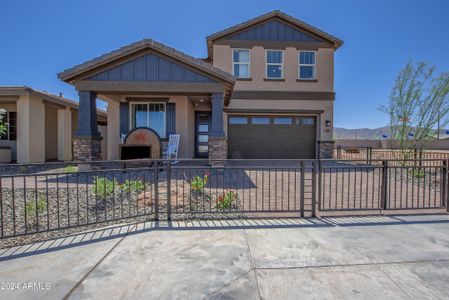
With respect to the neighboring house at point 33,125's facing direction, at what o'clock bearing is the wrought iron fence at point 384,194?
The wrought iron fence is roughly at 11 o'clock from the neighboring house.

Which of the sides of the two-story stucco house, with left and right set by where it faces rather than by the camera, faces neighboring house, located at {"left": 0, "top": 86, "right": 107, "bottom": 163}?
right

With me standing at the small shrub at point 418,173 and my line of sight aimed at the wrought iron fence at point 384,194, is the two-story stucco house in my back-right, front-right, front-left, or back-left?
back-right

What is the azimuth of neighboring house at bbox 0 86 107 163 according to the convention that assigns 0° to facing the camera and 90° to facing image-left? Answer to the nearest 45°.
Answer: approximately 0°

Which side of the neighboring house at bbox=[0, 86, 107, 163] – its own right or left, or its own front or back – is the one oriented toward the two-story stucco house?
left

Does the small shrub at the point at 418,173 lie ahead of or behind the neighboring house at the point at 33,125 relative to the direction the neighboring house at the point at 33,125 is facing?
ahead

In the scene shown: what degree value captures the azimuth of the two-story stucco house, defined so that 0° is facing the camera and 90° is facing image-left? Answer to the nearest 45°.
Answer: approximately 0°

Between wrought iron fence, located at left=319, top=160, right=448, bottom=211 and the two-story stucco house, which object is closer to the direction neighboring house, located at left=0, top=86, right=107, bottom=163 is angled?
the wrought iron fence

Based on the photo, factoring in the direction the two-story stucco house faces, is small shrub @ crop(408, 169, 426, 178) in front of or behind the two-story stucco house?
in front

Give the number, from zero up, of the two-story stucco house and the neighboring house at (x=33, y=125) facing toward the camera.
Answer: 2

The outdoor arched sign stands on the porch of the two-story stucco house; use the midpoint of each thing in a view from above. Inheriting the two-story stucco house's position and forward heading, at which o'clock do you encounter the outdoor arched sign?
The outdoor arched sign is roughly at 2 o'clock from the two-story stucco house.
